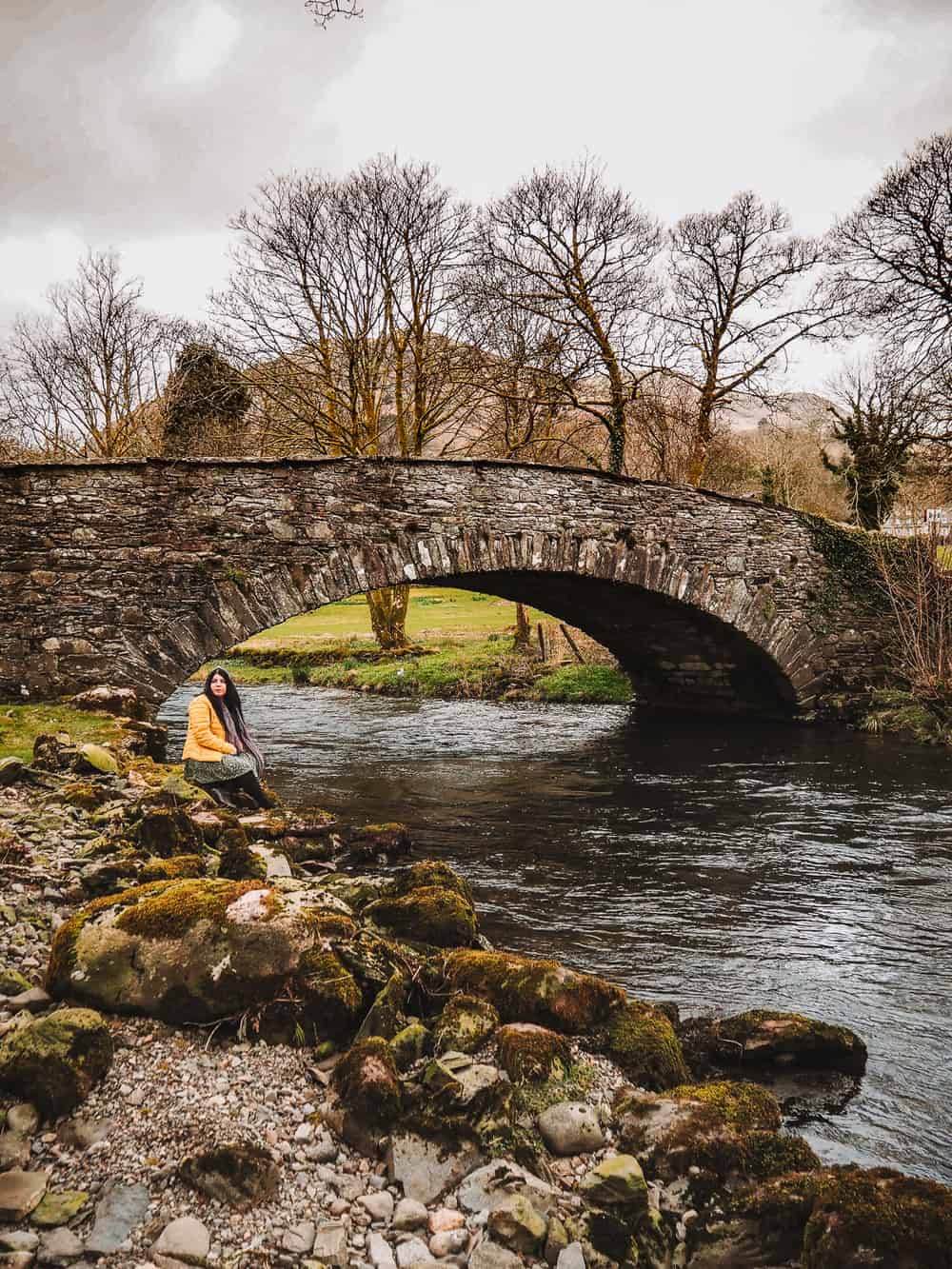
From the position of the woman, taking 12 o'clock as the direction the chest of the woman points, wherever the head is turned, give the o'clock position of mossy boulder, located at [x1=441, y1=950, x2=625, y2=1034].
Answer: The mossy boulder is roughly at 1 o'clock from the woman.

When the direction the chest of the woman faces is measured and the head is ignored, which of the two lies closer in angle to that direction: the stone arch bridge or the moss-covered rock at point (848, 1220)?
the moss-covered rock

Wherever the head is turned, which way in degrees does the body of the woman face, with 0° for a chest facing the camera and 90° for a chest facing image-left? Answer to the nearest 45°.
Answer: approximately 315°

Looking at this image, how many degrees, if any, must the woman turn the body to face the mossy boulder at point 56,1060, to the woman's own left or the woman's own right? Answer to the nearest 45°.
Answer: approximately 45° to the woman's own right

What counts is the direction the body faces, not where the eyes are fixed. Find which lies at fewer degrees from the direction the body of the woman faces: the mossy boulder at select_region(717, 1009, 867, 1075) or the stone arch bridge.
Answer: the mossy boulder

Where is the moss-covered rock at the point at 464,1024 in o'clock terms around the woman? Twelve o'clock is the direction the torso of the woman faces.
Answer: The moss-covered rock is roughly at 1 o'clock from the woman.

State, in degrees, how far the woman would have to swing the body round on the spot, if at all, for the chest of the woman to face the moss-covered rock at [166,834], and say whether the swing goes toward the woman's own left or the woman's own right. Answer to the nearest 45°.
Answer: approximately 45° to the woman's own right

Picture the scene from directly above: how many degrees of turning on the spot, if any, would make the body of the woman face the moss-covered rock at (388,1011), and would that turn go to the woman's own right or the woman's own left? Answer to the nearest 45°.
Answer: approximately 45° to the woman's own right

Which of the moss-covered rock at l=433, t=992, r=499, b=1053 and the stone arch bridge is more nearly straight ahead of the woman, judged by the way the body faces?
the moss-covered rock
